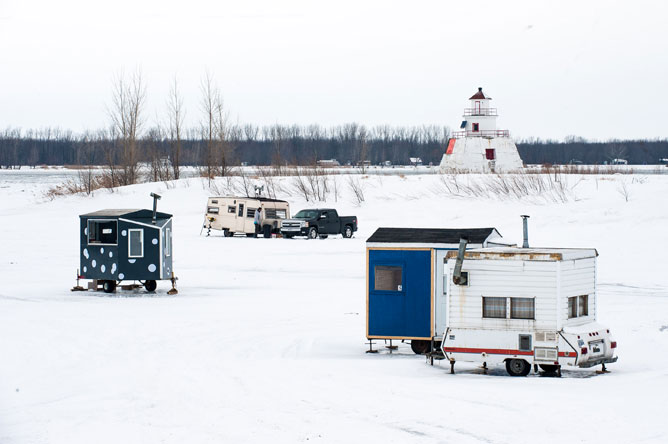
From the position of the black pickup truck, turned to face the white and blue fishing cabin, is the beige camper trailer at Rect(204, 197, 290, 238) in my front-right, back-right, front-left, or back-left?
back-right

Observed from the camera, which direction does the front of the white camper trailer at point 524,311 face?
facing away from the viewer and to the left of the viewer

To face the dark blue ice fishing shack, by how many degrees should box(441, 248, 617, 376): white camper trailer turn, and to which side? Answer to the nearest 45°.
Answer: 0° — it already faces it

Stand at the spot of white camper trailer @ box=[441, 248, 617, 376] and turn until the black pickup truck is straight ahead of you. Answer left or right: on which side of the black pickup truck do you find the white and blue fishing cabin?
left

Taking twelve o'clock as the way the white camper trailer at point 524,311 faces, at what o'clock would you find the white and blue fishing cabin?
The white and blue fishing cabin is roughly at 12 o'clock from the white camper trailer.
